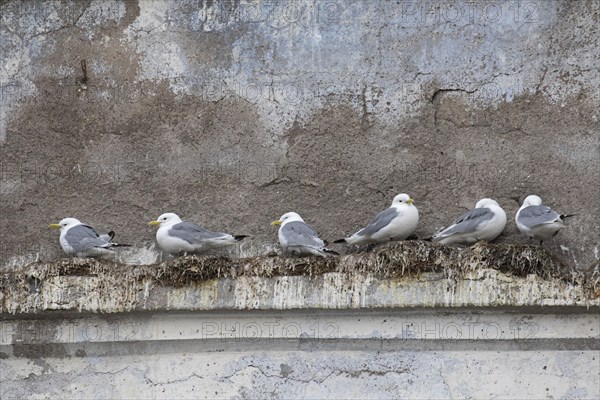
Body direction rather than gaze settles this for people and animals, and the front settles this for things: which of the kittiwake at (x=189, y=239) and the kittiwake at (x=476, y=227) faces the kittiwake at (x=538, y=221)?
the kittiwake at (x=476, y=227)

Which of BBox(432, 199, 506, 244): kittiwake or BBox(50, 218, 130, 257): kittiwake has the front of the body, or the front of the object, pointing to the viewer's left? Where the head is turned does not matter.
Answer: BBox(50, 218, 130, 257): kittiwake

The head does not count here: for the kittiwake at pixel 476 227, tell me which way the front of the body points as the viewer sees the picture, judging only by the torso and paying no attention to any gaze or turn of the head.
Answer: to the viewer's right

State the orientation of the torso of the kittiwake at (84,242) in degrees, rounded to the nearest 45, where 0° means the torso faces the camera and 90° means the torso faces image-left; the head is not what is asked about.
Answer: approximately 90°

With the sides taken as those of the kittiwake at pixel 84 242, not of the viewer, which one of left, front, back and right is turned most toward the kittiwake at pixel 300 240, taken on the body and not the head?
back

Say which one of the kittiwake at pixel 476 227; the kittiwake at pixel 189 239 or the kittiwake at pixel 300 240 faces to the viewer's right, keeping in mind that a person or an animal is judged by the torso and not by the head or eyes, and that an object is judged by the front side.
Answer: the kittiwake at pixel 476 227

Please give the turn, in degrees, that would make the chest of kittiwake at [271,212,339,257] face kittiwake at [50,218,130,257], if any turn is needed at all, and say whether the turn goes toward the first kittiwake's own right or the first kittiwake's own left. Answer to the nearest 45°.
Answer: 0° — it already faces it

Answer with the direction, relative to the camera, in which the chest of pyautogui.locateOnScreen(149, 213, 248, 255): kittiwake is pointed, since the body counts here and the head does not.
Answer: to the viewer's left

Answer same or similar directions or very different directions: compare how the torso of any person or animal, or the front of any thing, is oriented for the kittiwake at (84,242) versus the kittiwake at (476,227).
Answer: very different directions

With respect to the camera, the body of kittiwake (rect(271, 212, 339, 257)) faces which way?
to the viewer's left

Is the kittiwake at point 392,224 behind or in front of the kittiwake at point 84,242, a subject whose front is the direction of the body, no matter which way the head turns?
behind

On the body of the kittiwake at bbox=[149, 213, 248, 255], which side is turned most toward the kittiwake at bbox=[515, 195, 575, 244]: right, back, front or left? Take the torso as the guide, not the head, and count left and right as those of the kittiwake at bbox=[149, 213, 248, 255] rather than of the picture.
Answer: back
